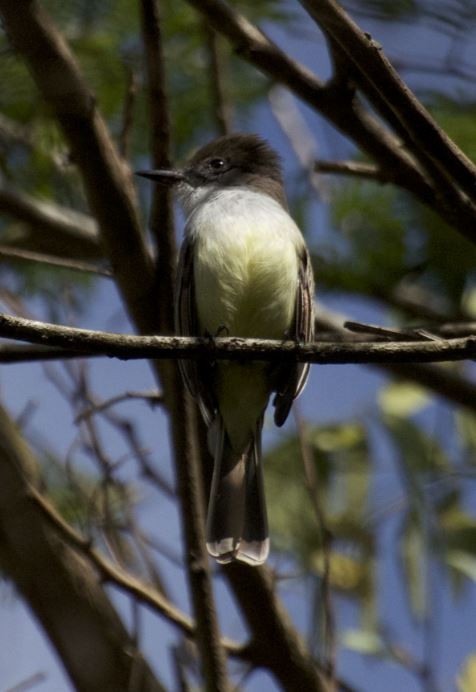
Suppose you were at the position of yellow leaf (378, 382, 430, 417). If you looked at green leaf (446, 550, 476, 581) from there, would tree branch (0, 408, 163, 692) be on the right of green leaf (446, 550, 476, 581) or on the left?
right

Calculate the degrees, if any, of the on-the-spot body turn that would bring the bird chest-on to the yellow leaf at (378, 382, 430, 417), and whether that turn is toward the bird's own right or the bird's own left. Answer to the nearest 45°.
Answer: approximately 135° to the bird's own left

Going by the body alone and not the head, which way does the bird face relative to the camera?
toward the camera
